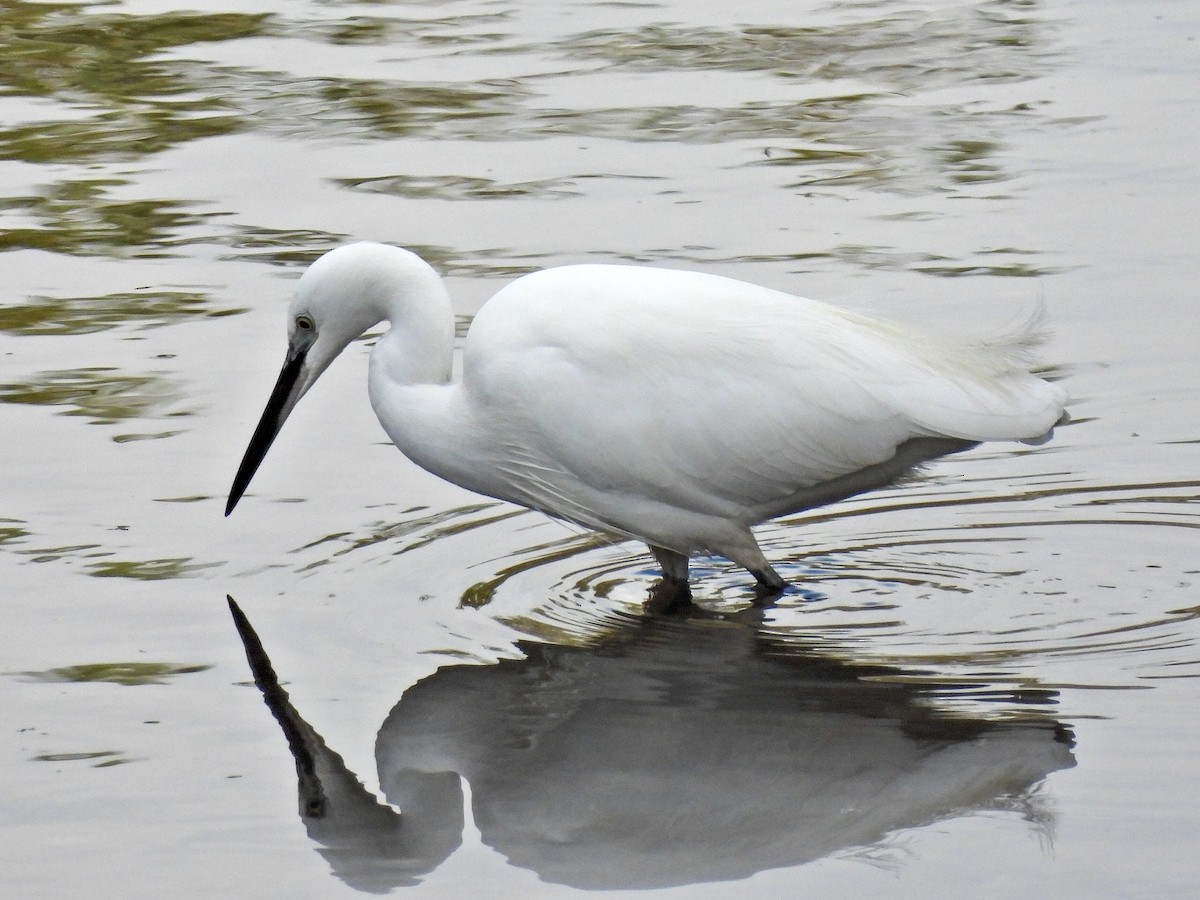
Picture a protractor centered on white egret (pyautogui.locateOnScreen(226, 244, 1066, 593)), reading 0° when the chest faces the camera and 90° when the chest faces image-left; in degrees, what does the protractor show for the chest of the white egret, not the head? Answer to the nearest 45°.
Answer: approximately 90°
